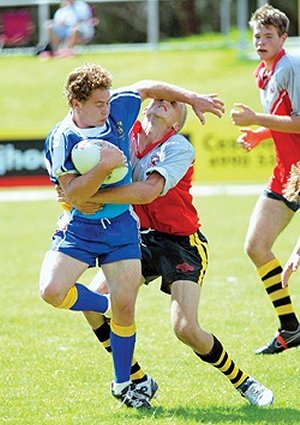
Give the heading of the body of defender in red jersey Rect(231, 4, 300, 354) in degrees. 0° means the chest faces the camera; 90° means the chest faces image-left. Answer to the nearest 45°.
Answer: approximately 45°

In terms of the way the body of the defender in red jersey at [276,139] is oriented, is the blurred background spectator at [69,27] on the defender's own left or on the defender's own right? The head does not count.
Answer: on the defender's own right

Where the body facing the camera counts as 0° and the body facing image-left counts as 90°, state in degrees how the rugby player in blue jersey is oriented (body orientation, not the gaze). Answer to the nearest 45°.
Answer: approximately 0°

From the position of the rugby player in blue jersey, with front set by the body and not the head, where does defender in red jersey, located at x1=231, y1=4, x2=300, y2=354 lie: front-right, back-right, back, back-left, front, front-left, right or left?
back-left

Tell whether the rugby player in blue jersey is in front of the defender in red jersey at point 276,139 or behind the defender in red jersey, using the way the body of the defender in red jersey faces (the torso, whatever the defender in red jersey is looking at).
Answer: in front

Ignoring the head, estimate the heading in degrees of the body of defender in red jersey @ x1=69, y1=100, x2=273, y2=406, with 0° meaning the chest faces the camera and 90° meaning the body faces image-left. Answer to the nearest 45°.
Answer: approximately 45°

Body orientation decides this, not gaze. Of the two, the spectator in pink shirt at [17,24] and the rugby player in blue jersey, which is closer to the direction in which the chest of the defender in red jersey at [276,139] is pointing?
the rugby player in blue jersey

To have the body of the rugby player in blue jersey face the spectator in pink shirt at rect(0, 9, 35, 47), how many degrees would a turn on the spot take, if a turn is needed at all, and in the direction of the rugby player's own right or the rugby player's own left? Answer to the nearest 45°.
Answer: approximately 180°

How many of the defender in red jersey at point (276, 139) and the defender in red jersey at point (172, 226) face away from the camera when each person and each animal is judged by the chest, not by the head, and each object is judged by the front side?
0
